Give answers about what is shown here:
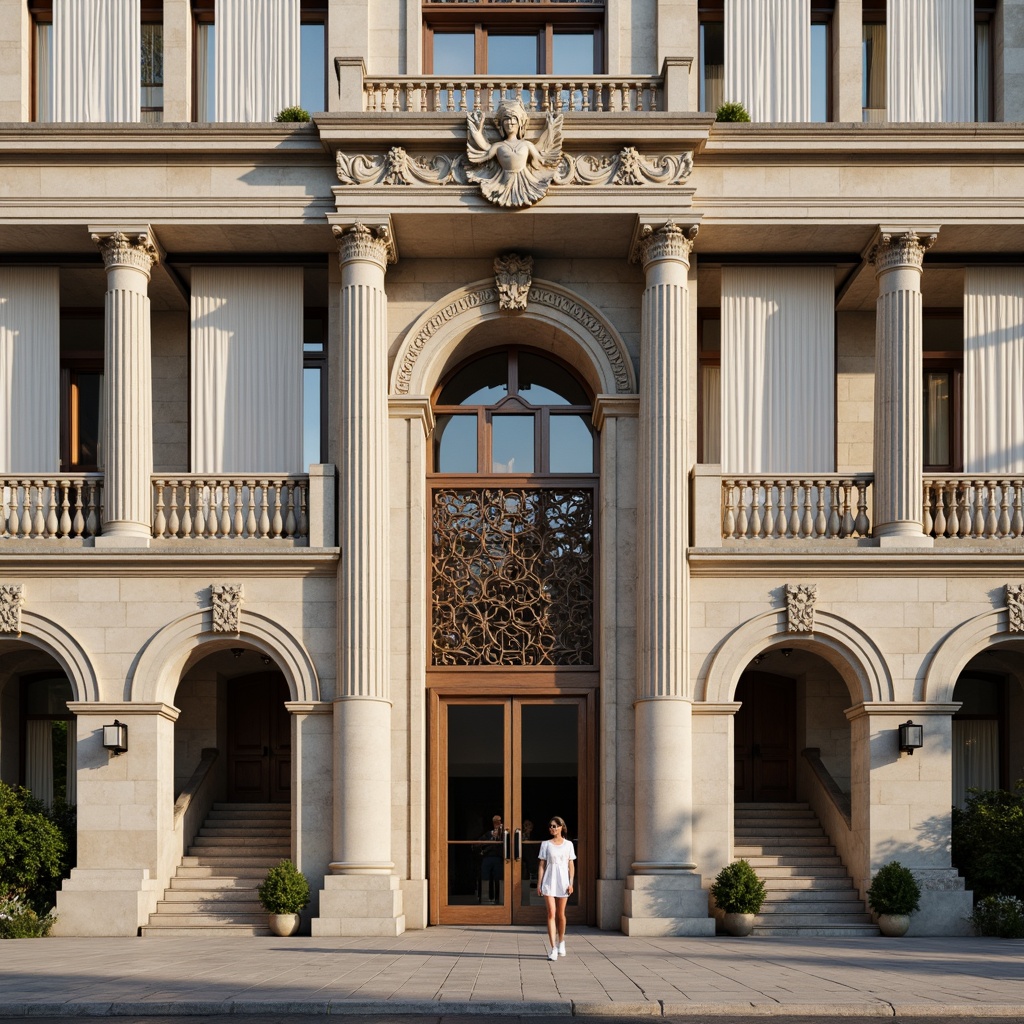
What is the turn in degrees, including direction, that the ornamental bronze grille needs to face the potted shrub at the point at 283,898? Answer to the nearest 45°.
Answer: approximately 45° to its right

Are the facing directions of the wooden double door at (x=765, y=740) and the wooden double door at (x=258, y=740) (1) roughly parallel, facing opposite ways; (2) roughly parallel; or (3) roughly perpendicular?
roughly parallel

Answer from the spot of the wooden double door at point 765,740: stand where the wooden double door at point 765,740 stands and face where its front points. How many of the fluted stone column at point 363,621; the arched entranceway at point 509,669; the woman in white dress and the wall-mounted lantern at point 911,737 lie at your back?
0

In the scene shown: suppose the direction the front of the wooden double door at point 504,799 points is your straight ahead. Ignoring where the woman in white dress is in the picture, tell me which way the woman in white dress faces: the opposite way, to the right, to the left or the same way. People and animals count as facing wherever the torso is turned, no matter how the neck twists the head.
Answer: the same way

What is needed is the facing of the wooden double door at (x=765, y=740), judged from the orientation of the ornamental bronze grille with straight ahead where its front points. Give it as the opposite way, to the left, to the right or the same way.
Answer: the same way

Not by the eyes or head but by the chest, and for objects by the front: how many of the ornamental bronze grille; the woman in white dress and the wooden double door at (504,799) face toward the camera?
3

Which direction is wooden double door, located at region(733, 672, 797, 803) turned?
toward the camera

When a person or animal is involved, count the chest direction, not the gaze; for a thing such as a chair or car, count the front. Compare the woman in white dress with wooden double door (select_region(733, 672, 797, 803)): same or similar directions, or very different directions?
same or similar directions

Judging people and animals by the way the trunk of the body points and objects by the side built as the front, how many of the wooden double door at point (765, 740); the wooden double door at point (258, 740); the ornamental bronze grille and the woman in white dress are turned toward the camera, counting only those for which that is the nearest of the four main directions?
4

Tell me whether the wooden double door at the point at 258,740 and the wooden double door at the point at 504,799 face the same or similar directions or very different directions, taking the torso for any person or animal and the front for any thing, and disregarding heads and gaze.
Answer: same or similar directions

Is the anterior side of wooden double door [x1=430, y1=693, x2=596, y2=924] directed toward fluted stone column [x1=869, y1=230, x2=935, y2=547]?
no

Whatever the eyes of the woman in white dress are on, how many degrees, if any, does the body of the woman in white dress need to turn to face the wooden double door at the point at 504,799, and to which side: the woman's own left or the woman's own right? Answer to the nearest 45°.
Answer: approximately 180°
